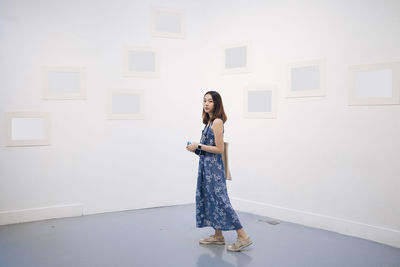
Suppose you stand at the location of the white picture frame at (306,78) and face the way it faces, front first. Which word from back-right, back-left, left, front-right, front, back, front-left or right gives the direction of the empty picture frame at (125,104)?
front-right

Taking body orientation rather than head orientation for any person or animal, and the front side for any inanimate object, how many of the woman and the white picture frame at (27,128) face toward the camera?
1

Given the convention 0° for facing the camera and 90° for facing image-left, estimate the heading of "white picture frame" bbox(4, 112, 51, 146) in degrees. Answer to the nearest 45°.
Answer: approximately 0°

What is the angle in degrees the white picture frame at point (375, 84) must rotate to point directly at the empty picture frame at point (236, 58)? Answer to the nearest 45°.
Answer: approximately 45° to its right

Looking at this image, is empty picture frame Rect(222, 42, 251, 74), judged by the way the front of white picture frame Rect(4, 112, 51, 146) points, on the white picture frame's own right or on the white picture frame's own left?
on the white picture frame's own left

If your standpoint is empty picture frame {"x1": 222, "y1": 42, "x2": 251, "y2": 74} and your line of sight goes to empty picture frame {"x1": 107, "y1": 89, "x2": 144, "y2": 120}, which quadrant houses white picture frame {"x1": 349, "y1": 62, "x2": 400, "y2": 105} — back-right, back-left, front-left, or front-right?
back-left

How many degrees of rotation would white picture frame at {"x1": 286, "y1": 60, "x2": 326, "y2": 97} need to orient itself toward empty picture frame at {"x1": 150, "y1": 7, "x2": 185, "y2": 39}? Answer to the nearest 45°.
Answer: approximately 45° to its right

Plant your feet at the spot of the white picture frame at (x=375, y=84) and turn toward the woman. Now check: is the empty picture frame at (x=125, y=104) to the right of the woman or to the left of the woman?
right
